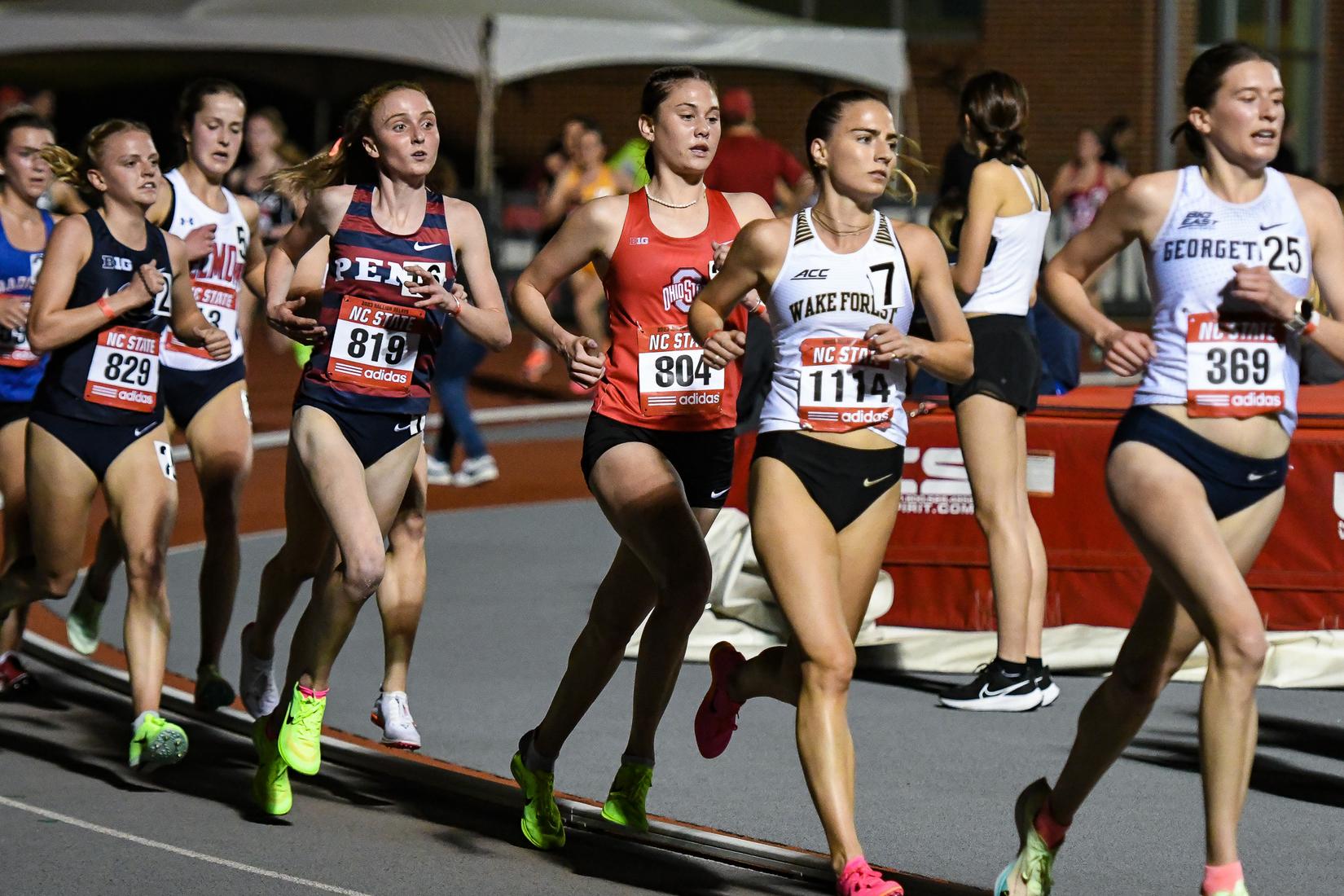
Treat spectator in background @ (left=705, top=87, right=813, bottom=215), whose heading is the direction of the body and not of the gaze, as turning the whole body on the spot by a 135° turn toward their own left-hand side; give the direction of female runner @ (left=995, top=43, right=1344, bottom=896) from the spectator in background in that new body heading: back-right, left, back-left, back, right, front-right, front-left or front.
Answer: front-left

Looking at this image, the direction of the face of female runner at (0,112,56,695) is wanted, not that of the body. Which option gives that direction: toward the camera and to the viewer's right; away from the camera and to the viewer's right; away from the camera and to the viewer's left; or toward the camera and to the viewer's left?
toward the camera and to the viewer's right

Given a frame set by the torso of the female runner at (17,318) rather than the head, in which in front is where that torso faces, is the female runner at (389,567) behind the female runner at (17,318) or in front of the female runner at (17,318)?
in front

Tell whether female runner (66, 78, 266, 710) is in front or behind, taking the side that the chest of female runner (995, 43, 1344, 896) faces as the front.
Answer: behind

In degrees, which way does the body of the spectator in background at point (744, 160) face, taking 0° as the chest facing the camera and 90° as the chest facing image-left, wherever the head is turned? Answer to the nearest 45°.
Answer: approximately 180°

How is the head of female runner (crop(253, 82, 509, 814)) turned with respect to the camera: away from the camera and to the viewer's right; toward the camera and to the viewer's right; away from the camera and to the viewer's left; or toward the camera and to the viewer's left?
toward the camera and to the viewer's right

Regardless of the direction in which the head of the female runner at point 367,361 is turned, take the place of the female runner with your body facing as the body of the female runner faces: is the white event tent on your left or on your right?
on your left

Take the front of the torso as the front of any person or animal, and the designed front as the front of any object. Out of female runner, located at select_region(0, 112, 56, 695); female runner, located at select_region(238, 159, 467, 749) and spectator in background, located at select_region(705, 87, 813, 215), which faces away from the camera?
the spectator in background

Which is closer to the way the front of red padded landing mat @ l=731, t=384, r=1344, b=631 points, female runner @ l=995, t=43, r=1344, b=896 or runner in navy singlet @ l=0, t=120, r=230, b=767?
the female runner
